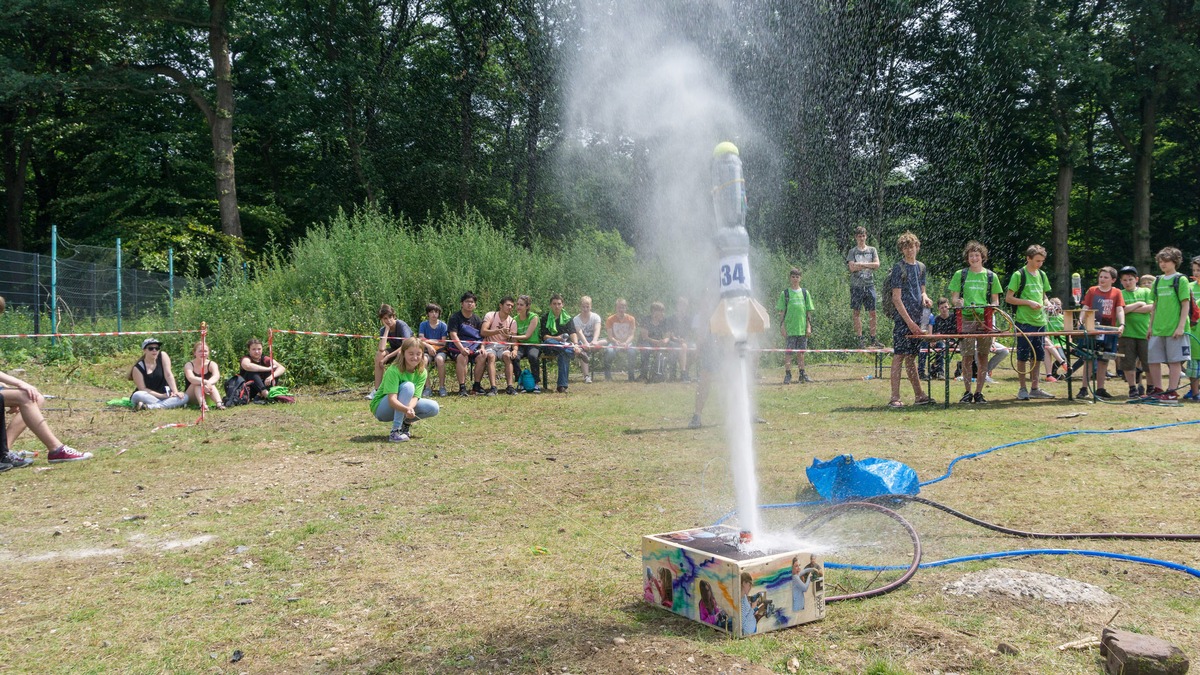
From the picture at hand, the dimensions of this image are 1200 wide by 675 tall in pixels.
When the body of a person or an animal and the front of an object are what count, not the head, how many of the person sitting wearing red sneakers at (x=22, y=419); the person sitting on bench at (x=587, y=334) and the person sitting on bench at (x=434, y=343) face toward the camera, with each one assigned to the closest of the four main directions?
2

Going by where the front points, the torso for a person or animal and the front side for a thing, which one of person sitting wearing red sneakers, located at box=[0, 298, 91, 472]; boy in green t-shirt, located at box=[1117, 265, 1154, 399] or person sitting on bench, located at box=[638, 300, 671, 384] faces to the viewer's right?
person sitting wearing red sneakers, located at box=[0, 298, 91, 472]

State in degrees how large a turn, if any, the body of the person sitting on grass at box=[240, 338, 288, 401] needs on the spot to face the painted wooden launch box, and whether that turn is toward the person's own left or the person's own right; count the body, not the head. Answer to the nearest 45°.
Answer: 0° — they already face it

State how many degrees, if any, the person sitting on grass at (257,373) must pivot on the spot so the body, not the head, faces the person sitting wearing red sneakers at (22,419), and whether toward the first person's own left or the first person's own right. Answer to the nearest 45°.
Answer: approximately 45° to the first person's own right

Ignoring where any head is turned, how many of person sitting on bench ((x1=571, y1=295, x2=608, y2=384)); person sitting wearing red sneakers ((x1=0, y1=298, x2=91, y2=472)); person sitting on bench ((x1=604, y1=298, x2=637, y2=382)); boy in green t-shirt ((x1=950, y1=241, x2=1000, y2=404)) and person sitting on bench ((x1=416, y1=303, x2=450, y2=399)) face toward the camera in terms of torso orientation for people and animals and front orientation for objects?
4

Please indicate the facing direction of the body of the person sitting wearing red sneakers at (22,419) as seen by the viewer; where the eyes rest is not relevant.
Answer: to the viewer's right

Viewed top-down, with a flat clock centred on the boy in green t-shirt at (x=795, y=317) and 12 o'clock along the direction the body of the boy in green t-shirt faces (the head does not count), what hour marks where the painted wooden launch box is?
The painted wooden launch box is roughly at 12 o'clock from the boy in green t-shirt.

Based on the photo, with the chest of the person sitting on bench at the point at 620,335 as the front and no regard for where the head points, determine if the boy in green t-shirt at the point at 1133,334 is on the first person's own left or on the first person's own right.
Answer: on the first person's own left

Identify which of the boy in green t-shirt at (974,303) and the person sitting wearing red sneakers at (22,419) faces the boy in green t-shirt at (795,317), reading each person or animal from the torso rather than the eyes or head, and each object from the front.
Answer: the person sitting wearing red sneakers
